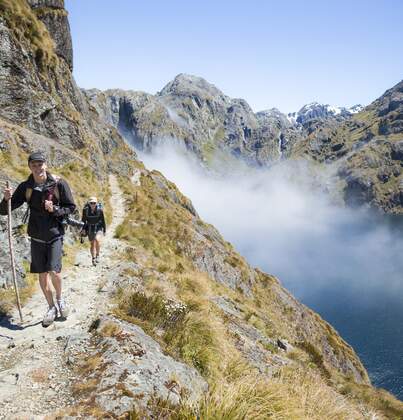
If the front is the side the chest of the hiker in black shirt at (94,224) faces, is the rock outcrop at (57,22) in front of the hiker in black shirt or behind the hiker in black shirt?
behind

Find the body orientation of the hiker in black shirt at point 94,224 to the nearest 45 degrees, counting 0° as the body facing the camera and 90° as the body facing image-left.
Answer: approximately 0°

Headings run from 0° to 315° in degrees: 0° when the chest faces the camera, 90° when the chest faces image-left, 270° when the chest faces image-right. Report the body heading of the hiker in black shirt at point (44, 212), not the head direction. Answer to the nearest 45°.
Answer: approximately 0°

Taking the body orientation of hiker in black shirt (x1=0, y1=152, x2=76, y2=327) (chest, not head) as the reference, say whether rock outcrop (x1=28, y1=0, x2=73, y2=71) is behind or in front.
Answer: behind
